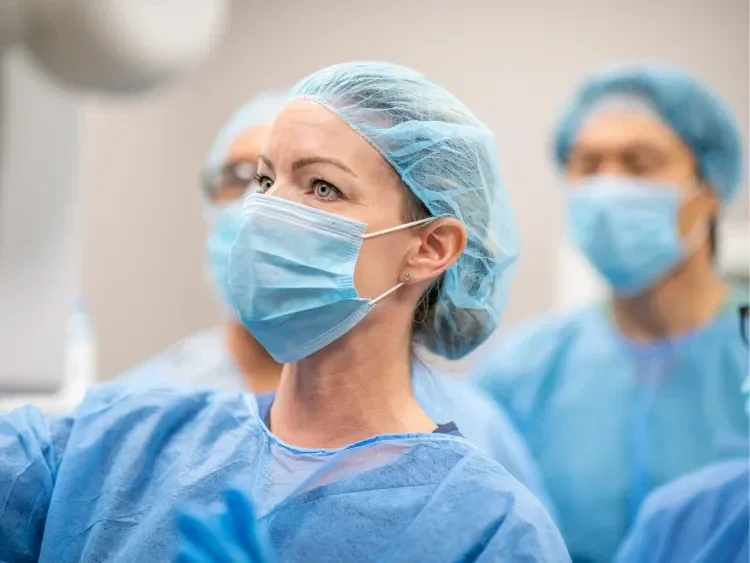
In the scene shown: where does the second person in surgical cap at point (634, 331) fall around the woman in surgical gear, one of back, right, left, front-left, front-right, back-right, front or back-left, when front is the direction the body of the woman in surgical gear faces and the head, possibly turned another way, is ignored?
back

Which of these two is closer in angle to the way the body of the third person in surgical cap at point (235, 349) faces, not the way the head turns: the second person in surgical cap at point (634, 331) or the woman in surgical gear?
the woman in surgical gear

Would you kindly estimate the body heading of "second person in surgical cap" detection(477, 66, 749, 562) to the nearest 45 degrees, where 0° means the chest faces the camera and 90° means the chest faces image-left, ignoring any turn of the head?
approximately 45°

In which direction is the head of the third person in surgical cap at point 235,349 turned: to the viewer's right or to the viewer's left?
to the viewer's left
